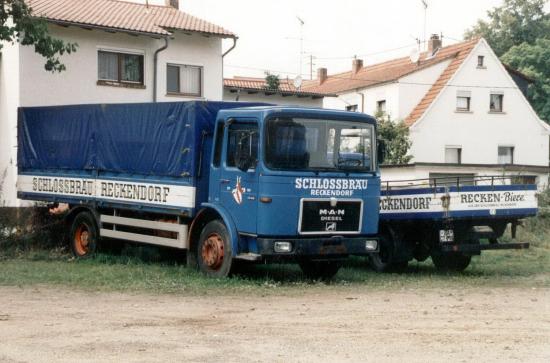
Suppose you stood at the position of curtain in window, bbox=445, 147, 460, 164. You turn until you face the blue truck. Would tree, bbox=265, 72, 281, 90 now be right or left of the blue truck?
right

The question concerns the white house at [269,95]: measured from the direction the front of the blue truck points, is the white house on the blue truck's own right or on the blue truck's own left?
on the blue truck's own left

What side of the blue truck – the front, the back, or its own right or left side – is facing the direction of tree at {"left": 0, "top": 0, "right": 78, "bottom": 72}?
back

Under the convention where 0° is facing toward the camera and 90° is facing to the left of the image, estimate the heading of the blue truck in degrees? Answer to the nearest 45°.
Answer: approximately 315°

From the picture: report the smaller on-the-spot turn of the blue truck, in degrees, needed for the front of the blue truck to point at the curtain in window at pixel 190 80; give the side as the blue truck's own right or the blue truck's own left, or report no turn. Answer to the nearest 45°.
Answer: approximately 135° to the blue truck's own left

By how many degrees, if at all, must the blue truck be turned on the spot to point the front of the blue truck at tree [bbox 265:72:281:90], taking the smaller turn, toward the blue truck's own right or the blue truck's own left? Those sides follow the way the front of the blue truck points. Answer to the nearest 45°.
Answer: approximately 135° to the blue truck's own left

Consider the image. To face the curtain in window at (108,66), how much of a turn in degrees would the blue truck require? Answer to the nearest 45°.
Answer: approximately 180°

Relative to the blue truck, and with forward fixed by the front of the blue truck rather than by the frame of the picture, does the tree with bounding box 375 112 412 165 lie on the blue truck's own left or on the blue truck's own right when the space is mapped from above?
on the blue truck's own left

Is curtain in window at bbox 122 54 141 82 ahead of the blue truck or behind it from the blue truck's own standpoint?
behind
